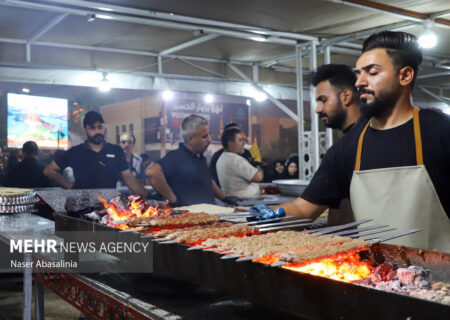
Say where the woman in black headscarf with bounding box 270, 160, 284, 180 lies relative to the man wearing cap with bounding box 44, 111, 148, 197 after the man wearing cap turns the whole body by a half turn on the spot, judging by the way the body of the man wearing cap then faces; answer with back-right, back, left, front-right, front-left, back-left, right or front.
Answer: front-right

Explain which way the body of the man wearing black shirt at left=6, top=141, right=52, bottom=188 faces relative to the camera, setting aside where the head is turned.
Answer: away from the camera

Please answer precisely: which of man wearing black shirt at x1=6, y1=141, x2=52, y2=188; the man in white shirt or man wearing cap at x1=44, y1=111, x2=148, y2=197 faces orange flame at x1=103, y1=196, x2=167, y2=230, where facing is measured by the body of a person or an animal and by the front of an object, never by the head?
man wearing cap at x1=44, y1=111, x2=148, y2=197

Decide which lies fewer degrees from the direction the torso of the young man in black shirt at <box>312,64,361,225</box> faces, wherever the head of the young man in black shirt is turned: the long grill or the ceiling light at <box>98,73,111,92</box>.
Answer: the long grill

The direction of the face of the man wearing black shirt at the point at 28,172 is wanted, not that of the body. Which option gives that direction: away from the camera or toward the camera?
away from the camera

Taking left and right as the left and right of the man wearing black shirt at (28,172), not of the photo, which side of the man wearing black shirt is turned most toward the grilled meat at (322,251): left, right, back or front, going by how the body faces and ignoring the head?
back

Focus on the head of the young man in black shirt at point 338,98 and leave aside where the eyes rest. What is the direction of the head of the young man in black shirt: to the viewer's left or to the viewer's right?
to the viewer's left

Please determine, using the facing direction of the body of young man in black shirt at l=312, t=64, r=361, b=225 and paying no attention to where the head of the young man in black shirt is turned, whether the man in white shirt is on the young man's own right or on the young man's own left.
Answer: on the young man's own right

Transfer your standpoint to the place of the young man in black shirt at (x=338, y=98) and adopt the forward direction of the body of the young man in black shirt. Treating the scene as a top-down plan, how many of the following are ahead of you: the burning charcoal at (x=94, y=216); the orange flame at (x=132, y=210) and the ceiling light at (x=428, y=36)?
2

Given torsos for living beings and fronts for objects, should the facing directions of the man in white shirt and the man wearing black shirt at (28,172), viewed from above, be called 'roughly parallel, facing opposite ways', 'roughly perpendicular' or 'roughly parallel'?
roughly perpendicular
